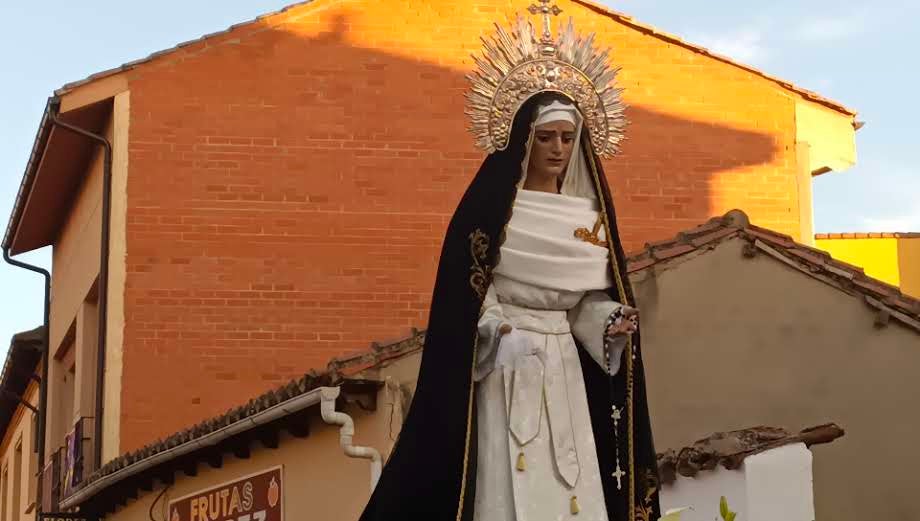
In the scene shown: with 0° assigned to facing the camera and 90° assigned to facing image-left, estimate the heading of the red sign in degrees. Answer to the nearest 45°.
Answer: approximately 45°

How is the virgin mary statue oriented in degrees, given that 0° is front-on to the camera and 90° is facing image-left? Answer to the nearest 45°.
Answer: approximately 315°

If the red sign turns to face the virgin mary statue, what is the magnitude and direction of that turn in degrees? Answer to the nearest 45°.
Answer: approximately 45° to its left

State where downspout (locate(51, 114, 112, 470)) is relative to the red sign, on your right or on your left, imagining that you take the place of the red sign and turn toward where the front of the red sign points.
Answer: on your right
